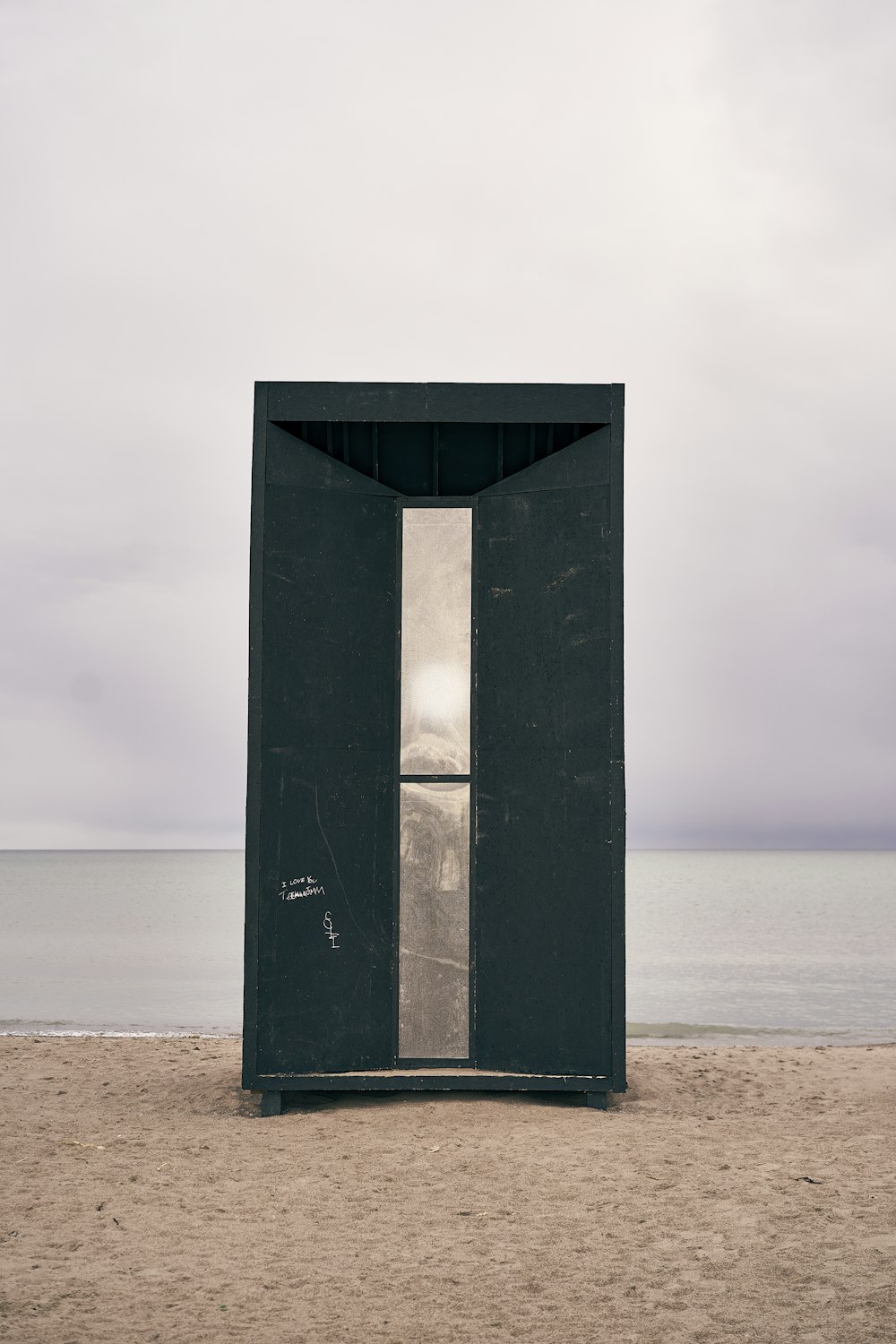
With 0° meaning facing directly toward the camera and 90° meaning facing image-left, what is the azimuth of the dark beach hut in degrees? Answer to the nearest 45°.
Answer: approximately 0°
